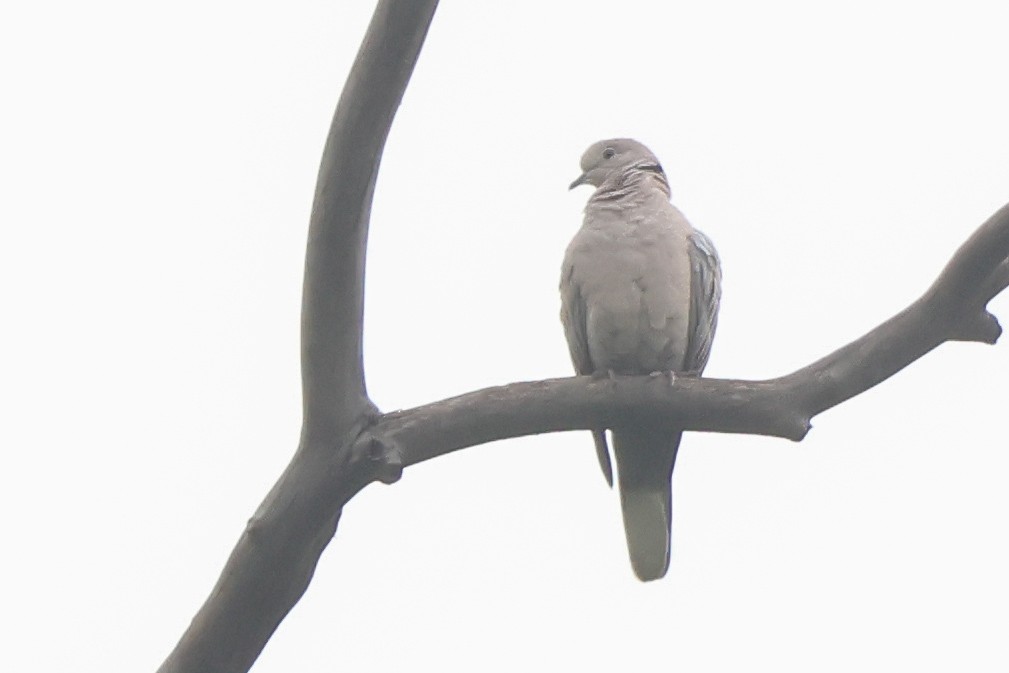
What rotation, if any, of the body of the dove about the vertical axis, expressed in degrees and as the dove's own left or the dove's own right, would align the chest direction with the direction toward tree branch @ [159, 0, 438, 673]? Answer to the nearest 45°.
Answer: approximately 45° to the dove's own right

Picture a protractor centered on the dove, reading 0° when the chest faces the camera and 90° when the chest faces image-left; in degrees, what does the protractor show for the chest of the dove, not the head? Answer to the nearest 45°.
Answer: approximately 0°
